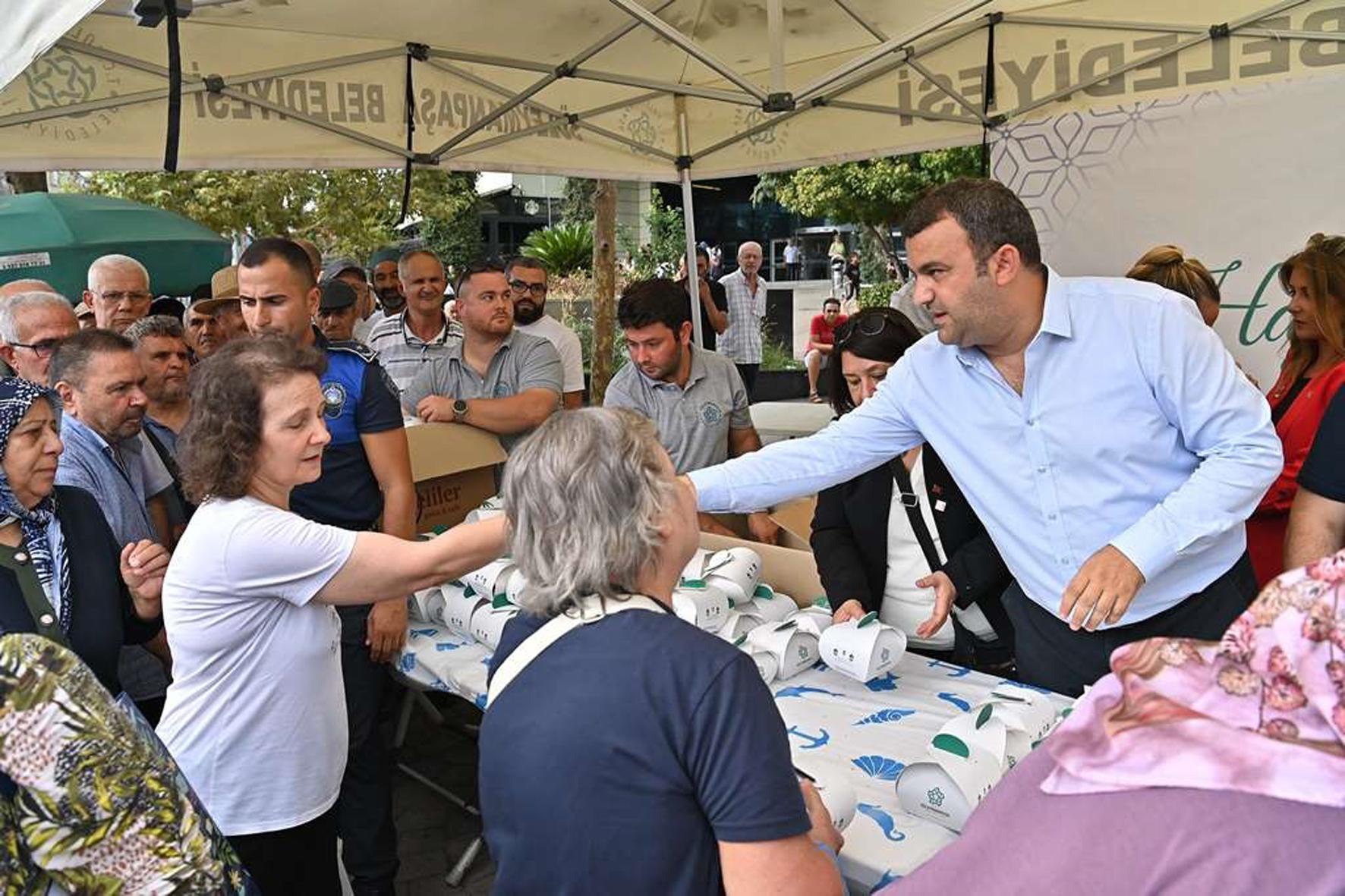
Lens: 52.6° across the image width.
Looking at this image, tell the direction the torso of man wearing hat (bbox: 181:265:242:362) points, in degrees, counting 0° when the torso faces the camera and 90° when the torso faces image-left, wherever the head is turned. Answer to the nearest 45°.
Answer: approximately 315°

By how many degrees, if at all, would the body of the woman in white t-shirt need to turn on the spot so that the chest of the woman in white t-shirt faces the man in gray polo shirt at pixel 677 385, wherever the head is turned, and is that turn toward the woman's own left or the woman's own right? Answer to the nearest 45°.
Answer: approximately 45° to the woman's own left

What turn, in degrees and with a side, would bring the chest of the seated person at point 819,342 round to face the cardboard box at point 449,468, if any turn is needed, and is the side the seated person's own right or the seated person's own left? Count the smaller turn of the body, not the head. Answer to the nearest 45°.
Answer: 0° — they already face it

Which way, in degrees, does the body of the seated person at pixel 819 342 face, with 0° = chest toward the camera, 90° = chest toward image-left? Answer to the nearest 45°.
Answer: approximately 0°
